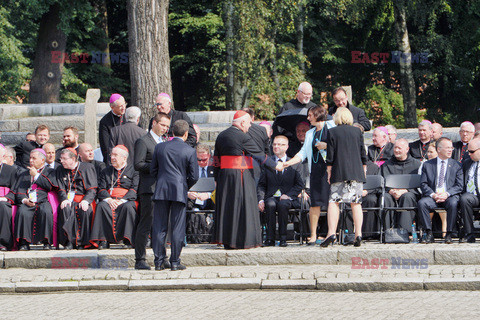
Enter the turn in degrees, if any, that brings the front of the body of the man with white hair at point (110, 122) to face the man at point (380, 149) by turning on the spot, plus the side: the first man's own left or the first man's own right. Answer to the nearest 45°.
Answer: approximately 45° to the first man's own left

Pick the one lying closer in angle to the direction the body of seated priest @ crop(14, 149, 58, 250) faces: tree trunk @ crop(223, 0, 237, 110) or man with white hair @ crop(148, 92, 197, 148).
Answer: the man with white hair

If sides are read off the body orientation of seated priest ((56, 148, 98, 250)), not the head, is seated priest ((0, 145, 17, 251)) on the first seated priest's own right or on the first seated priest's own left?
on the first seated priest's own right

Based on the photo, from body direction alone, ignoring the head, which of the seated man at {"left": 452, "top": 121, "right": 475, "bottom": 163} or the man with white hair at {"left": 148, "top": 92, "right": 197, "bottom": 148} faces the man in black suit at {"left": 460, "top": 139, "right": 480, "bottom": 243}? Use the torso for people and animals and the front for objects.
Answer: the seated man

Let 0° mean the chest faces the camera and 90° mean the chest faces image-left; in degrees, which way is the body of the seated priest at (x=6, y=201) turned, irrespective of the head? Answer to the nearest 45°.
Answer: approximately 0°

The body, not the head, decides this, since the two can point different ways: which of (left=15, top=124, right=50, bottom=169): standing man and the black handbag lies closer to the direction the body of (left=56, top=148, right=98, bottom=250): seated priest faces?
the black handbag

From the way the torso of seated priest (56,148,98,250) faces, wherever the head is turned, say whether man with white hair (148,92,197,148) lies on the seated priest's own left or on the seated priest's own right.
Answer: on the seated priest's own left

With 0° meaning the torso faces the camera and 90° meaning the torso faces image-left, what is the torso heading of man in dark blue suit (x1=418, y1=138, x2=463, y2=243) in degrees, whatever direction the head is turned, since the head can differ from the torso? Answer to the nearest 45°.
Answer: approximately 0°

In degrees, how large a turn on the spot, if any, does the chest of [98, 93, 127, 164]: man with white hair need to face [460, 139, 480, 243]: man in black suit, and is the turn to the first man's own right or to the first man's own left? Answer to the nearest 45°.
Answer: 0° — they already face them
